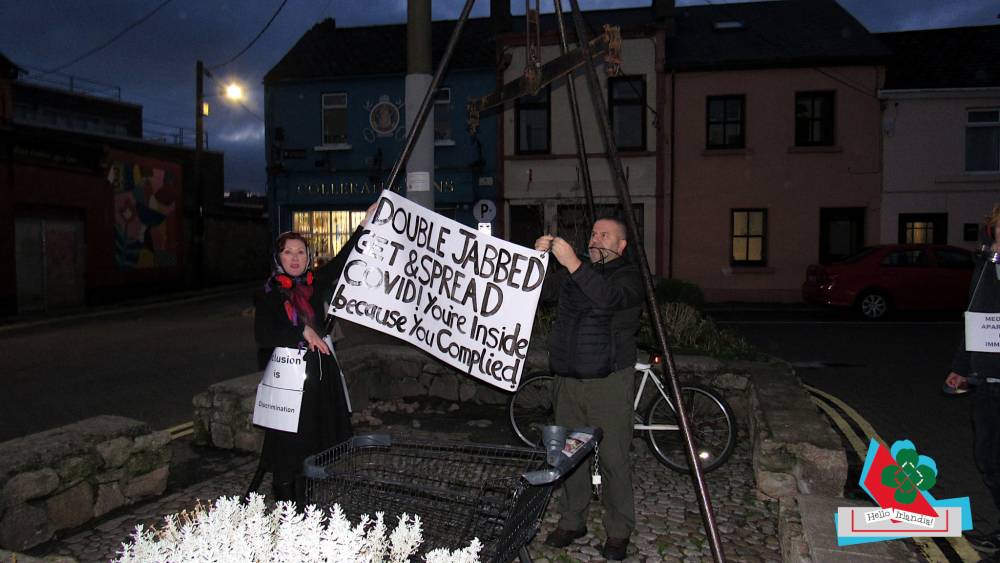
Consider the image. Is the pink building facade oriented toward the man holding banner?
yes

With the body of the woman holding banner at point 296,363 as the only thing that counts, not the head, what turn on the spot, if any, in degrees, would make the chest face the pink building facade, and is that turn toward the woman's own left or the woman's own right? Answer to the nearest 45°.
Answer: approximately 135° to the woman's own left

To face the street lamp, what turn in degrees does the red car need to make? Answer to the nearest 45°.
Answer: approximately 45° to its right

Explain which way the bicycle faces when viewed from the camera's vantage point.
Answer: facing to the left of the viewer

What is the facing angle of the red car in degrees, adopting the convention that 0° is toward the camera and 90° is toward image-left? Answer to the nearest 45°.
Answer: approximately 45°
